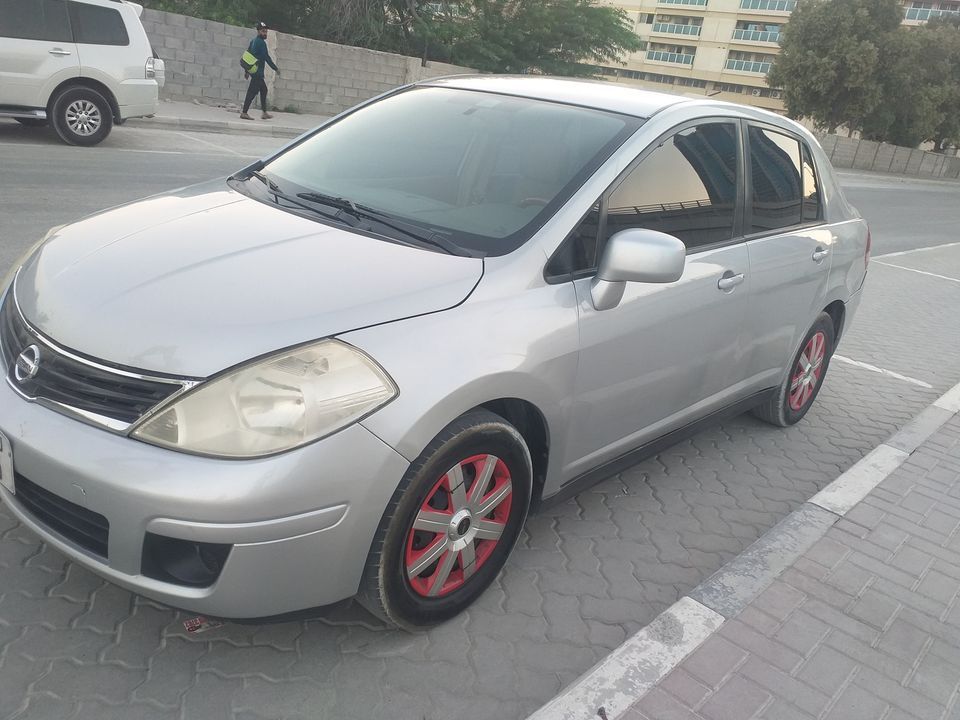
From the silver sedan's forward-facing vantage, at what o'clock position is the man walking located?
The man walking is roughly at 4 o'clock from the silver sedan.

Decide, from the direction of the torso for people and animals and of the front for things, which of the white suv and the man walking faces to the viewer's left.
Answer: the white suv

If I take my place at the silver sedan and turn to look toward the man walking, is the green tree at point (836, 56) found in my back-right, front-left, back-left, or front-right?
front-right

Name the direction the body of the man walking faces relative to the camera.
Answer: to the viewer's right

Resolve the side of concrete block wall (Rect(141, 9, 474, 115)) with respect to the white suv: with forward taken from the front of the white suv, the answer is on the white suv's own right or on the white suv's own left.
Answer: on the white suv's own right

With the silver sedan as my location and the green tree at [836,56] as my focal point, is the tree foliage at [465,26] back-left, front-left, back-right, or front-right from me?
front-left

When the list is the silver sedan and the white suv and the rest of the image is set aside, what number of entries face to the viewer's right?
0

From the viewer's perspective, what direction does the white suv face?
to the viewer's left

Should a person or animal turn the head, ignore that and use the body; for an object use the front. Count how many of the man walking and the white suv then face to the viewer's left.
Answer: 1

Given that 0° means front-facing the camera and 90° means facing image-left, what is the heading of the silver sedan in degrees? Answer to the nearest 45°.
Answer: approximately 45°

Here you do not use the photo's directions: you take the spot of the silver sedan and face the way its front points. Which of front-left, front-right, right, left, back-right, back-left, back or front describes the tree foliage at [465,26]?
back-right

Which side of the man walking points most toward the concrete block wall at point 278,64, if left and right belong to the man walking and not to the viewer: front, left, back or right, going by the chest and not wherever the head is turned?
left

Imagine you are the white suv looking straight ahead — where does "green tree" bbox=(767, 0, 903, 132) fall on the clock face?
The green tree is roughly at 5 o'clock from the white suv.

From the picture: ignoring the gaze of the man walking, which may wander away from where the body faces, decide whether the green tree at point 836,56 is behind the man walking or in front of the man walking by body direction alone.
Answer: in front

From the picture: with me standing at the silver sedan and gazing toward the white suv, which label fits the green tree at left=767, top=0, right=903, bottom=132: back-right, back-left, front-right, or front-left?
front-right
